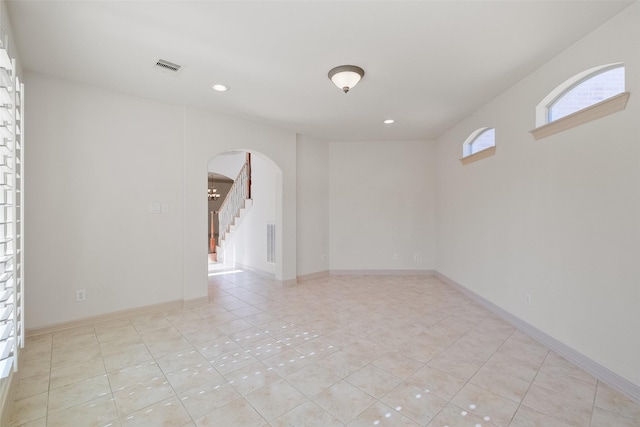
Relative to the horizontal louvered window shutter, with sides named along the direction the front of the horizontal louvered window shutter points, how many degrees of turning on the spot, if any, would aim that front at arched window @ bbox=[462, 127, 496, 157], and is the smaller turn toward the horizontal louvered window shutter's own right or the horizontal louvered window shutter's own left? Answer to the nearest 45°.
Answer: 0° — it already faces it

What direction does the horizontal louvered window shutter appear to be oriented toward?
to the viewer's right

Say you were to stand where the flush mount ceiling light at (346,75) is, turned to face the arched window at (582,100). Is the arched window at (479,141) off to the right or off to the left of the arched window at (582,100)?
left

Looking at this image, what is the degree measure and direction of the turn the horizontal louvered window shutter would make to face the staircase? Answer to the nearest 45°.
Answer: approximately 45° to its left

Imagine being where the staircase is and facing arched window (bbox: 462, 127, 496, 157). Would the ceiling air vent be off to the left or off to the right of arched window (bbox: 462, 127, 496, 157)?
right

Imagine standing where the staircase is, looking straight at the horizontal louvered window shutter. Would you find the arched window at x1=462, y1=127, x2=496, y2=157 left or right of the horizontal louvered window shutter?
left
